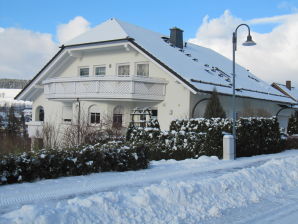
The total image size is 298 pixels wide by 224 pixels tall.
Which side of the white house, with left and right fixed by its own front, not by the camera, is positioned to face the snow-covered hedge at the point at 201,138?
left

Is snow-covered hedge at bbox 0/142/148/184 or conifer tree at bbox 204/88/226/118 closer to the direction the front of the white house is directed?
the snow-covered hedge

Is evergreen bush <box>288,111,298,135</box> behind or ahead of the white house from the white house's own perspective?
behind

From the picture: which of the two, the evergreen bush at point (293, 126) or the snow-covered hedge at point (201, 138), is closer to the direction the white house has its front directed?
the snow-covered hedge

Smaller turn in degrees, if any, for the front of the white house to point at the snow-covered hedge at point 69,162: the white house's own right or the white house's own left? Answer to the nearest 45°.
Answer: approximately 45° to the white house's own left

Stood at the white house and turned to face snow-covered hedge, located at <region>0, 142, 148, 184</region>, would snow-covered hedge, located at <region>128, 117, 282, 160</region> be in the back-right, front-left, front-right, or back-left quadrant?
front-left

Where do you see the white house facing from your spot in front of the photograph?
facing the viewer and to the left of the viewer

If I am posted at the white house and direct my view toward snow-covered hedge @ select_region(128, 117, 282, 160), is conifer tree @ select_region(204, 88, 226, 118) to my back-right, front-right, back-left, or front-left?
front-left

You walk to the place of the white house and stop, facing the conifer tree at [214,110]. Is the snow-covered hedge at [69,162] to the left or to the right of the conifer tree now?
right

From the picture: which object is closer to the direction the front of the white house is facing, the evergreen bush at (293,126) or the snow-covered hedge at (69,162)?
the snow-covered hedge
